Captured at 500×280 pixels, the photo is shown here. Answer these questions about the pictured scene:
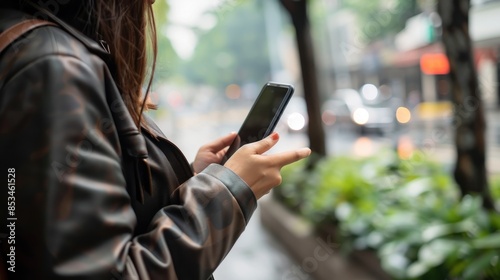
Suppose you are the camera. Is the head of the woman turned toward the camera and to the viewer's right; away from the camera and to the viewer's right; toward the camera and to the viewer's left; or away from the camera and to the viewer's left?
away from the camera and to the viewer's right

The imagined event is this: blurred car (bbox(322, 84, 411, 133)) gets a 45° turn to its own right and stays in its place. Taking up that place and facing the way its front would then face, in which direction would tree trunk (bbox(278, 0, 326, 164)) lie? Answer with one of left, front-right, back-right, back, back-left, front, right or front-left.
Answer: front

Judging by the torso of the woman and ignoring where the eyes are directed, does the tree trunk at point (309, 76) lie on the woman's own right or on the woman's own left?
on the woman's own left

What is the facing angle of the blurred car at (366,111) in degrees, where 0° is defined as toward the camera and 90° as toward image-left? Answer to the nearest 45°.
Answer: approximately 315°

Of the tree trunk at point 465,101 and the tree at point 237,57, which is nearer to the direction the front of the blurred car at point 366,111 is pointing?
the tree trunk
